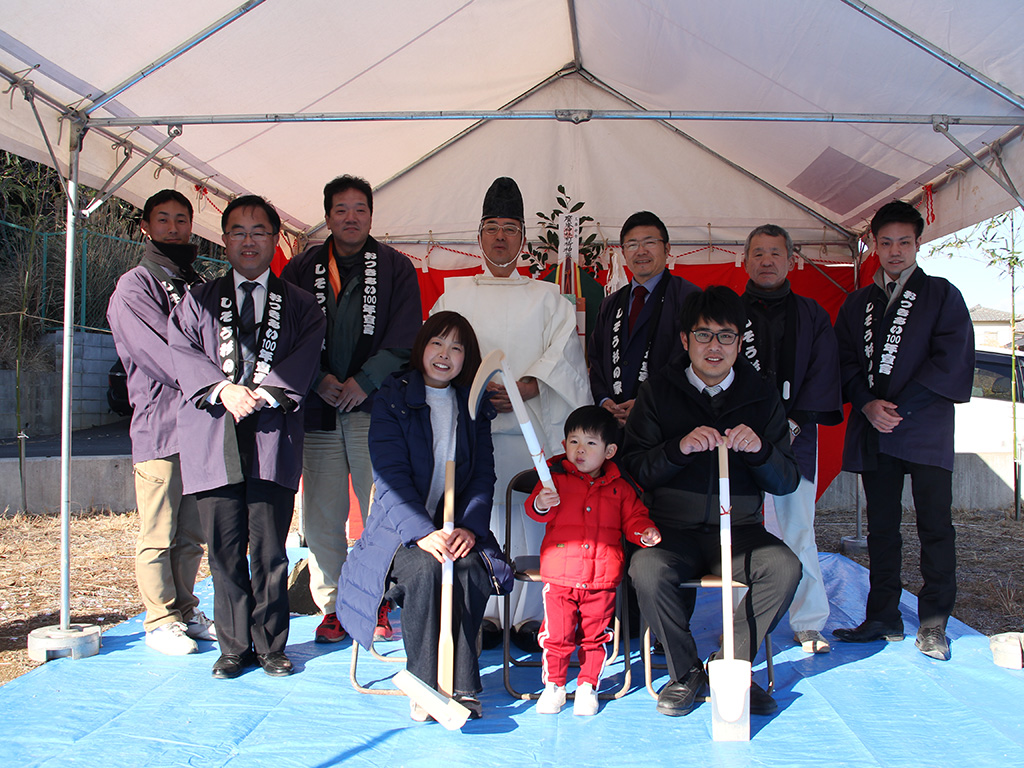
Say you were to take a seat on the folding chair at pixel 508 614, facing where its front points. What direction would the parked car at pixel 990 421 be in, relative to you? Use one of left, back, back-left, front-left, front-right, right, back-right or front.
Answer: back-left

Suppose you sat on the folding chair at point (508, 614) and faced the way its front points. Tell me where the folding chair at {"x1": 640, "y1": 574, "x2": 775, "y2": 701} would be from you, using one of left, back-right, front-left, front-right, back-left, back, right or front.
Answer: left

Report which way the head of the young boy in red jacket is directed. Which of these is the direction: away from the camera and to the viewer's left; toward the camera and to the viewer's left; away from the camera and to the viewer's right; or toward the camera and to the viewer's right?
toward the camera and to the viewer's left

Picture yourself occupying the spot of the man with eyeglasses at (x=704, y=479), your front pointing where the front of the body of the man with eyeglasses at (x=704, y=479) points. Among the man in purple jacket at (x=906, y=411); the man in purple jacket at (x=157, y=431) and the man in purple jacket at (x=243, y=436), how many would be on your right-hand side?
2

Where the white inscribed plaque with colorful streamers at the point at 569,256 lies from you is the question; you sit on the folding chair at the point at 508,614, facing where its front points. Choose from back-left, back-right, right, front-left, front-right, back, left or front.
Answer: back

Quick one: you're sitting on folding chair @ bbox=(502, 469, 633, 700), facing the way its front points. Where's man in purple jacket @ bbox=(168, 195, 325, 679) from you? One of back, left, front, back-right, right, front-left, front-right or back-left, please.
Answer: right

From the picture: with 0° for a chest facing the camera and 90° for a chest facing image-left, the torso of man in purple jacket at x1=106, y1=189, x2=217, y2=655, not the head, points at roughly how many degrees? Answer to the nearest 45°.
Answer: approximately 315°

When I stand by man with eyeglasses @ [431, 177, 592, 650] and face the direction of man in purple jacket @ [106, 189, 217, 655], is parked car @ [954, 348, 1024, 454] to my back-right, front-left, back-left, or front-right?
back-right

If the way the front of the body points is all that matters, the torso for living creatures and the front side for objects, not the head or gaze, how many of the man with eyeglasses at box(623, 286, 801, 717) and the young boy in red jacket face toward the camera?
2

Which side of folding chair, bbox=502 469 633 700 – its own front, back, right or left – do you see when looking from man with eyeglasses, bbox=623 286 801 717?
left
